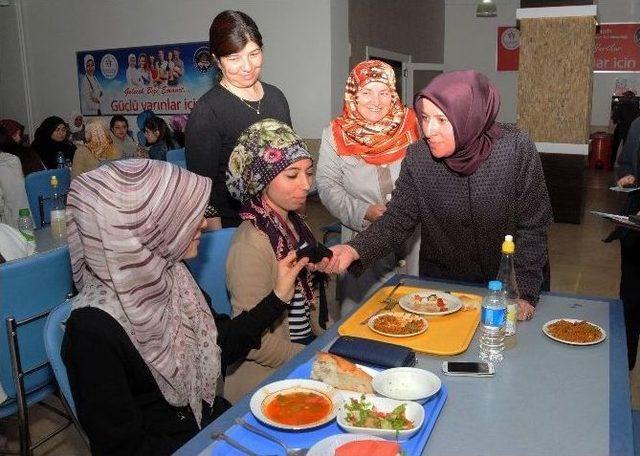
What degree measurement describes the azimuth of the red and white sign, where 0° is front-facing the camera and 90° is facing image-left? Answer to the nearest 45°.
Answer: approximately 0°

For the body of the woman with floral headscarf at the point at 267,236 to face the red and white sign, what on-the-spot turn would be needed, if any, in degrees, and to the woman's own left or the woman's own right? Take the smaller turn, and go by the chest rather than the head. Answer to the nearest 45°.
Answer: approximately 90° to the woman's own left

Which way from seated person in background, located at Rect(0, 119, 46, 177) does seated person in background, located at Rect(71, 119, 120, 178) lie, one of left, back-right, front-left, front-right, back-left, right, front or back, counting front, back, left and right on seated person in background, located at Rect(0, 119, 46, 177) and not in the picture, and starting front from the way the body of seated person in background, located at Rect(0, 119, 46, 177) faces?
front-left

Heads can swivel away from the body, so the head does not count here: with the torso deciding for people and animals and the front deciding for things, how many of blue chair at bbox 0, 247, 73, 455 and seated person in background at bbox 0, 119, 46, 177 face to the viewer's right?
1

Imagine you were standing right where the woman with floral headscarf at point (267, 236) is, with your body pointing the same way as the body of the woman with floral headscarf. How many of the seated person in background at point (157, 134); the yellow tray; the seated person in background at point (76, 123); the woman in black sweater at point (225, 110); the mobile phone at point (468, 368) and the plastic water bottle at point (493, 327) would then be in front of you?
3

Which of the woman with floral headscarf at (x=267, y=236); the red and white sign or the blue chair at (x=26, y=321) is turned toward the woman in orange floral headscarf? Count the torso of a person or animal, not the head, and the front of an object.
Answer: the red and white sign

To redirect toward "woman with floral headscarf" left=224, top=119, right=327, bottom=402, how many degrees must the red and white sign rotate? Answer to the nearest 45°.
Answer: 0° — it already faces them
